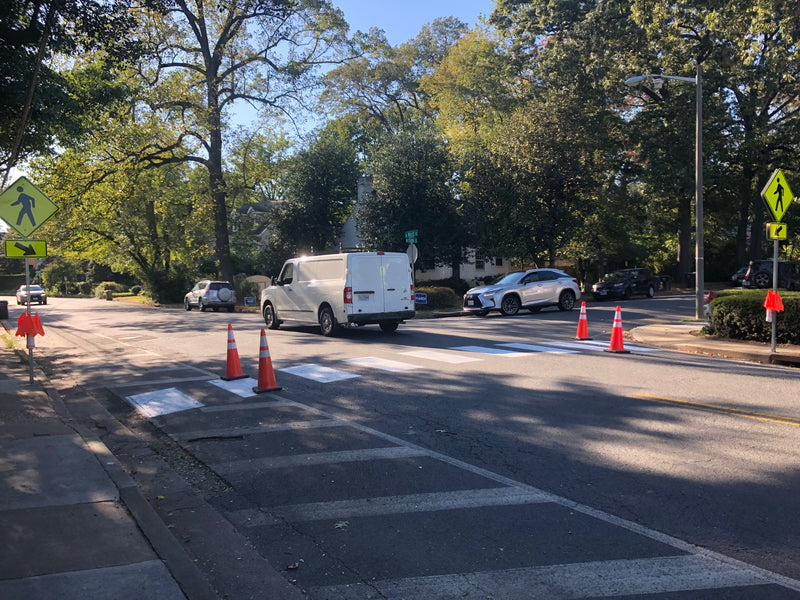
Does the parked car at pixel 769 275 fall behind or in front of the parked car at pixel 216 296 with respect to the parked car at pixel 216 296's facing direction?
behind

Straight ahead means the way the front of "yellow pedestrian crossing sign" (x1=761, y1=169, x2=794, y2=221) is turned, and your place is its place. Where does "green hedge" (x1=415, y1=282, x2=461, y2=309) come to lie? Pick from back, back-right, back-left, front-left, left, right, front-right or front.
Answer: back

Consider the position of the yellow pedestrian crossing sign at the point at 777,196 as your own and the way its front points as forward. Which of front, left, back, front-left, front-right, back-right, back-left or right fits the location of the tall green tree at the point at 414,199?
back

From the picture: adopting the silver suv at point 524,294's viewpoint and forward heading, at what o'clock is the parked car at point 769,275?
The parked car is roughly at 6 o'clock from the silver suv.

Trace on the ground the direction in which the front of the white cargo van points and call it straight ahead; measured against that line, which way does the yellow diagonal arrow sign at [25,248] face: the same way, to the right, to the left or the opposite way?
the opposite way

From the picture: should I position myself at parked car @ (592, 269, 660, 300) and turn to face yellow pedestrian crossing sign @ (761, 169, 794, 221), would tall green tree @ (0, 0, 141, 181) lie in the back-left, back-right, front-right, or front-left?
front-right

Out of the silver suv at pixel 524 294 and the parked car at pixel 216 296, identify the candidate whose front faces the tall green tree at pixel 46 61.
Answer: the silver suv

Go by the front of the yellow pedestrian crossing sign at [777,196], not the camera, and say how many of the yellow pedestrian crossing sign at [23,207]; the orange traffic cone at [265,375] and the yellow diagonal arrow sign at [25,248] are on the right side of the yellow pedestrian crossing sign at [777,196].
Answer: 3

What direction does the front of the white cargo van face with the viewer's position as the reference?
facing away from the viewer and to the left of the viewer

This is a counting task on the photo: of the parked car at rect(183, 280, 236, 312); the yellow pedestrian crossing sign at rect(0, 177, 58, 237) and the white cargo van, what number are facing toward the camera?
1

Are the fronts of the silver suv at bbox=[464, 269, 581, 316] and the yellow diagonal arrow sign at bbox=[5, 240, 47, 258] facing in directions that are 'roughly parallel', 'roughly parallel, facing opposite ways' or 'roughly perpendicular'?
roughly perpendicular

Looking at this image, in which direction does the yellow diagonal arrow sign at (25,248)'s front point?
toward the camera

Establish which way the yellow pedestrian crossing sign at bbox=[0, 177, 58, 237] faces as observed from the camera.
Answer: facing the viewer

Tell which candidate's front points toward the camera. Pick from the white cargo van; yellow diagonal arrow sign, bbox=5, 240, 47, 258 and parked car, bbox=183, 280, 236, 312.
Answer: the yellow diagonal arrow sign

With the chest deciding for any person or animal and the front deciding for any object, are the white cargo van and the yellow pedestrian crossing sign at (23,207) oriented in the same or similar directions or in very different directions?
very different directions

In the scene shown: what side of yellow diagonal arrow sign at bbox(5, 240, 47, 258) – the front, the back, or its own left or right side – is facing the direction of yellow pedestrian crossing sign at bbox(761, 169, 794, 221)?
left
